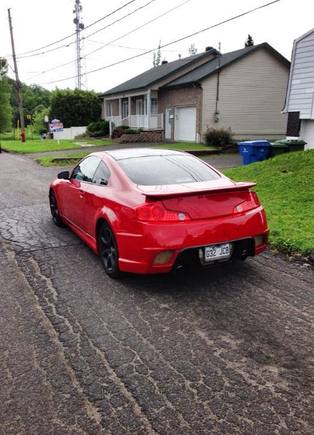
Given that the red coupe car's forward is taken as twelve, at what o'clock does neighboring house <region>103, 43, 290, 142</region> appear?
The neighboring house is roughly at 2 o'clock from the red coupe car.

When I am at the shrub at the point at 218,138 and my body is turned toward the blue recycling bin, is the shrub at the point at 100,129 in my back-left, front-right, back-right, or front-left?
back-right

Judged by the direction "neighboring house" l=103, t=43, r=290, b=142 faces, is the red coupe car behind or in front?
in front

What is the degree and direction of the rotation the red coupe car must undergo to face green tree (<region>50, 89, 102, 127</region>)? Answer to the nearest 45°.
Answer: approximately 45° to its right

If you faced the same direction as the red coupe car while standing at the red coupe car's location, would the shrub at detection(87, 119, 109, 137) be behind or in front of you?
in front

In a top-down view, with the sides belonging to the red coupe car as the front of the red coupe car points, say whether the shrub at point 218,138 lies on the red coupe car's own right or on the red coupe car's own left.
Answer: on the red coupe car's own right

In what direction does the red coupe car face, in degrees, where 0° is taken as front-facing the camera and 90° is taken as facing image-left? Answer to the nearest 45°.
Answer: approximately 135°

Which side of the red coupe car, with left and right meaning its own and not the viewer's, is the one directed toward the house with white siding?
right

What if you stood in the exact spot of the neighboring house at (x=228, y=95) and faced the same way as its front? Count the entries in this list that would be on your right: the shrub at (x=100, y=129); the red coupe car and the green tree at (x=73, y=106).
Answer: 2

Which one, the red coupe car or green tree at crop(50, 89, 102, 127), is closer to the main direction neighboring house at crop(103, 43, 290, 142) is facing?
the red coupe car

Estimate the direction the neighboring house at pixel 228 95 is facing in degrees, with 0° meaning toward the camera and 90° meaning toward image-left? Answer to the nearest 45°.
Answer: approximately 45°

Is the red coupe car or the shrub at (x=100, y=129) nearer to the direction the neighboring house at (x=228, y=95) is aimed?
the red coupe car

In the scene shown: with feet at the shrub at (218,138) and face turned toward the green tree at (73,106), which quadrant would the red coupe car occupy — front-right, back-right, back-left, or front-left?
back-left
